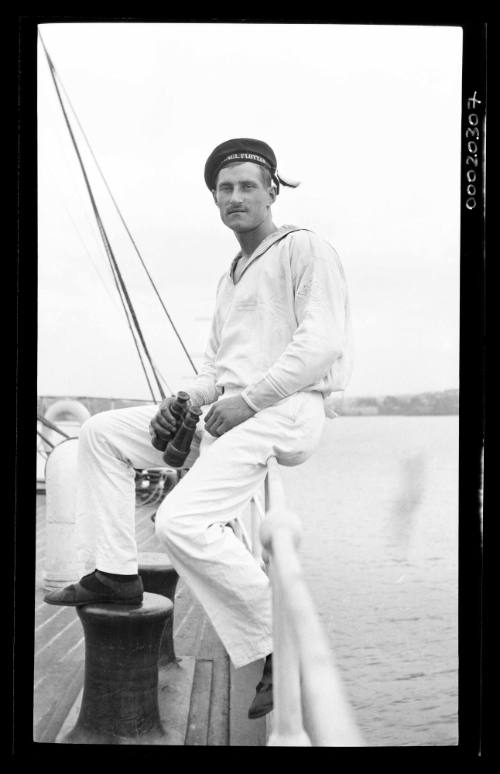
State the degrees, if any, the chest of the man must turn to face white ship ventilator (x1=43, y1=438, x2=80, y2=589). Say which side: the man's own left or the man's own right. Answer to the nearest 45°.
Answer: approximately 45° to the man's own right

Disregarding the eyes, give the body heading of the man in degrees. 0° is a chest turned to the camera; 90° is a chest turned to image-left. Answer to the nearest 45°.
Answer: approximately 45°
